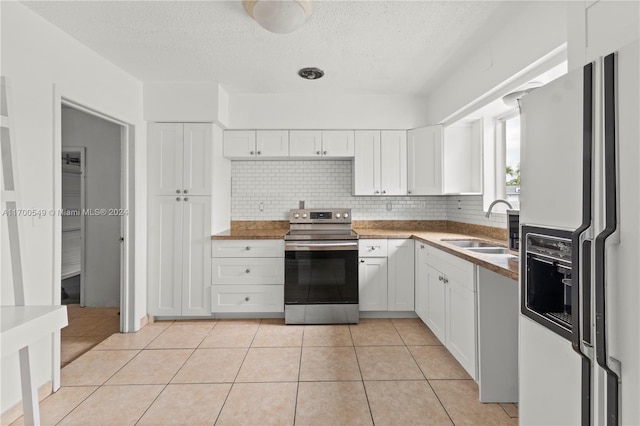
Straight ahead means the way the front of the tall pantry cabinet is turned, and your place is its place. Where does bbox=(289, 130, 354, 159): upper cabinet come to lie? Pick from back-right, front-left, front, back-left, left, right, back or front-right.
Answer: left

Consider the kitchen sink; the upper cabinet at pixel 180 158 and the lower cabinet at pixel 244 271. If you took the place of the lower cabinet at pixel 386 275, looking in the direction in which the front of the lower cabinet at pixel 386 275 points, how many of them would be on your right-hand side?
2

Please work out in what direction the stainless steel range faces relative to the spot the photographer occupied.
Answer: facing the viewer

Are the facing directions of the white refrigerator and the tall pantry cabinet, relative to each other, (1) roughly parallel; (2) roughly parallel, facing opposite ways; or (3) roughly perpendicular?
roughly perpendicular

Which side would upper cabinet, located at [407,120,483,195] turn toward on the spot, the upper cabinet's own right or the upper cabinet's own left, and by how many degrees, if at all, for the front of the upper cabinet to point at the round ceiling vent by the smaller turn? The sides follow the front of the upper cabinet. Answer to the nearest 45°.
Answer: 0° — it already faces it

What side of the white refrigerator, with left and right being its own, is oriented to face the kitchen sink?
right

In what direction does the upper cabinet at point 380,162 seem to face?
toward the camera

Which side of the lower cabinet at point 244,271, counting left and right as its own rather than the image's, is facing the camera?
front

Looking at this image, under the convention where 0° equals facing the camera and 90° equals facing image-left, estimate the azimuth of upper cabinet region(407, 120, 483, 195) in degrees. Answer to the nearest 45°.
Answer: approximately 45°

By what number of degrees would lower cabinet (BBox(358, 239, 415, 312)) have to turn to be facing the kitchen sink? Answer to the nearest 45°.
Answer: approximately 90° to its left

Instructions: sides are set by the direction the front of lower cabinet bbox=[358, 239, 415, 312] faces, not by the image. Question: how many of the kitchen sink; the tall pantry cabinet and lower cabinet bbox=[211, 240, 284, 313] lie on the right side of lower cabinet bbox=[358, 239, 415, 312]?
2

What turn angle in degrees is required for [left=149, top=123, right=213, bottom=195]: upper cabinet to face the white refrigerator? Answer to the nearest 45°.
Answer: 0° — it already faces it
